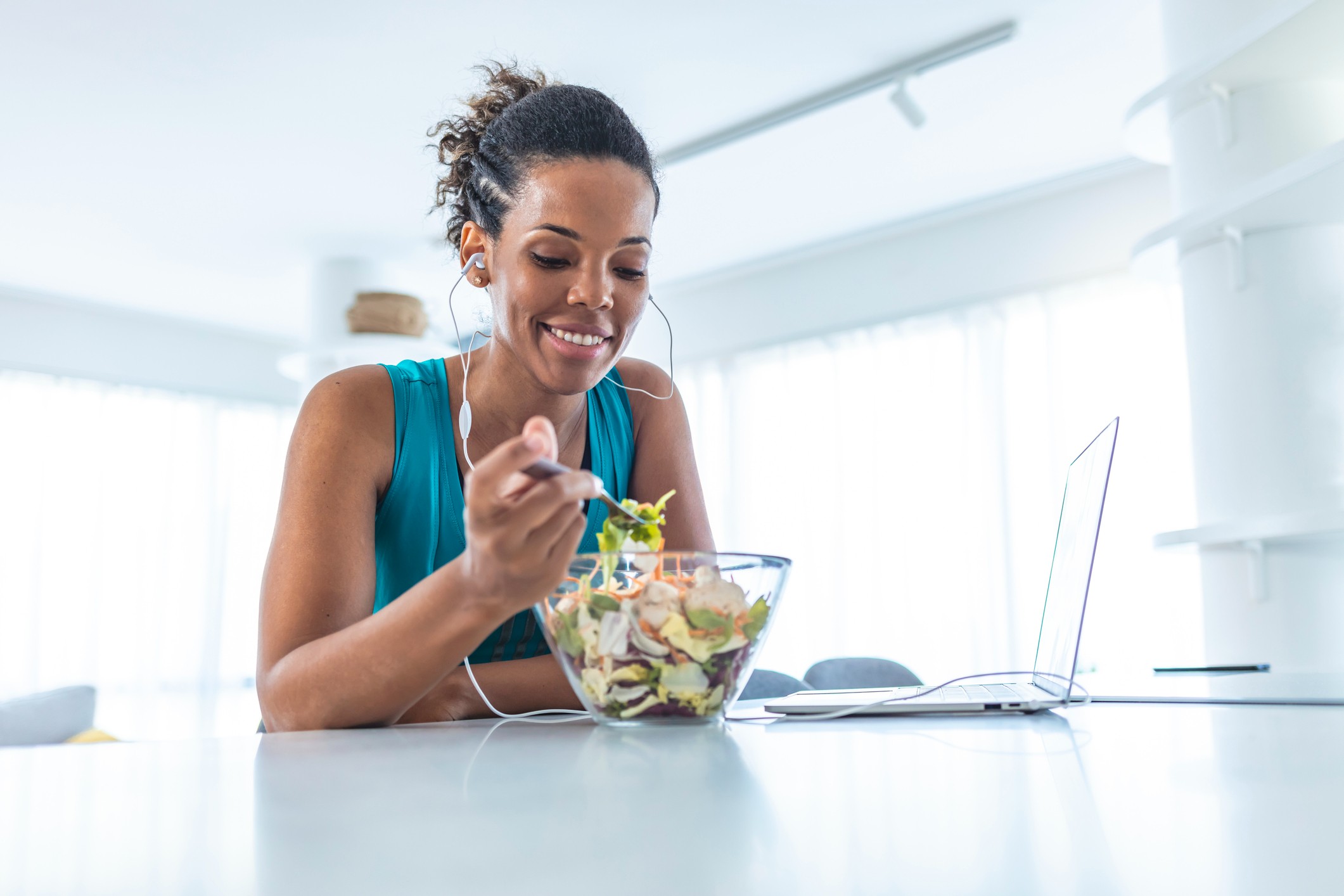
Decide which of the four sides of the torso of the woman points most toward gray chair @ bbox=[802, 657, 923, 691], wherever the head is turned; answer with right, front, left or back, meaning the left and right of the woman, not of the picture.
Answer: left

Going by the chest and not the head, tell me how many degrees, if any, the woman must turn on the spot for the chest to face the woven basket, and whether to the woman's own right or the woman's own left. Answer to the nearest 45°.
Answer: approximately 135° to the woman's own left

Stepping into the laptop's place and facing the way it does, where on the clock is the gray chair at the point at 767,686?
The gray chair is roughly at 2 o'clock from the laptop.

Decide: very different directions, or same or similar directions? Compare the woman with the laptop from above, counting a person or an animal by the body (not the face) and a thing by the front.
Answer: very different directions

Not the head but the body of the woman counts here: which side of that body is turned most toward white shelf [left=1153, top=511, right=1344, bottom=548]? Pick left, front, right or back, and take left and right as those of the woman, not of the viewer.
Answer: left

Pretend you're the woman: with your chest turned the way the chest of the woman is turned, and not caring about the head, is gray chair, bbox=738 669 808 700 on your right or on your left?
on your left

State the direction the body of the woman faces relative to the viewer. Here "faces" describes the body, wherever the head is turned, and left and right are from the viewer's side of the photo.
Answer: facing the viewer and to the right of the viewer

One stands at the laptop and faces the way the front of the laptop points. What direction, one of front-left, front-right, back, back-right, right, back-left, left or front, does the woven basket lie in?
front-right

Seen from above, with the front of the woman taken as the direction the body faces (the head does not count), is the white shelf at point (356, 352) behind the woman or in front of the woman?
behind

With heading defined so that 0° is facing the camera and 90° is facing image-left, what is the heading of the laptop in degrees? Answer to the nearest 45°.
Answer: approximately 90°

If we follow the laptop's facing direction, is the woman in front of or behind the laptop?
in front

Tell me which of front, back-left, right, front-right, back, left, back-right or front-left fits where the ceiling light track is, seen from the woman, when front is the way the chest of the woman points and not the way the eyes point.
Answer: left

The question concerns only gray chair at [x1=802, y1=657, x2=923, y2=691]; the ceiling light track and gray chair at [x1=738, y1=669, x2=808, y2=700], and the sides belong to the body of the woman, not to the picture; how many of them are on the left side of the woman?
3
